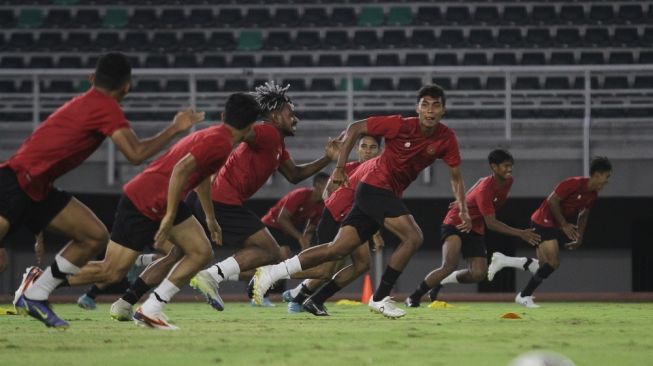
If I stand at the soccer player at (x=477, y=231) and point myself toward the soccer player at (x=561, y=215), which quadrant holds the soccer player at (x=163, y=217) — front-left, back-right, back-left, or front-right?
back-right

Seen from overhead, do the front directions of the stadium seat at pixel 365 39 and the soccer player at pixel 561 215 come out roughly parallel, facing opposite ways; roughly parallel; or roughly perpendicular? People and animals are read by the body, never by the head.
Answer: roughly perpendicular

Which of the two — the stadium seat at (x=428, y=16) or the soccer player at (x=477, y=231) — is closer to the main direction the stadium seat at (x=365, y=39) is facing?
the soccer player

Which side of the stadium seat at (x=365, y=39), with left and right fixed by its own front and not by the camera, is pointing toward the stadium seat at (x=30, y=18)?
right
